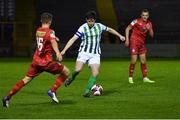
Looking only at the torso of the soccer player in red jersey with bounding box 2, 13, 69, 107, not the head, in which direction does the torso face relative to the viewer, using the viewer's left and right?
facing away from the viewer and to the right of the viewer

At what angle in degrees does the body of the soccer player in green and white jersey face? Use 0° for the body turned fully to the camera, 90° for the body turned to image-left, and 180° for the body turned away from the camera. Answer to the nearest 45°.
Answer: approximately 0°

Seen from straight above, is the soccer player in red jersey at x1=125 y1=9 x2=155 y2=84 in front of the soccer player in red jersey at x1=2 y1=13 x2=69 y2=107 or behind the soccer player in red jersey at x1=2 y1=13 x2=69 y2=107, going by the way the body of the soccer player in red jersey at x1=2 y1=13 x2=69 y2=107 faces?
in front

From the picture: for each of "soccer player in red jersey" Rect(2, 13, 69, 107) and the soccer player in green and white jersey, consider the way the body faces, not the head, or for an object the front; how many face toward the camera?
1

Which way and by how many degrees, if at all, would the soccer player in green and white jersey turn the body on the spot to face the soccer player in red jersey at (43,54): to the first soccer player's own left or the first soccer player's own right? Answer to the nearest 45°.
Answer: approximately 45° to the first soccer player's own right

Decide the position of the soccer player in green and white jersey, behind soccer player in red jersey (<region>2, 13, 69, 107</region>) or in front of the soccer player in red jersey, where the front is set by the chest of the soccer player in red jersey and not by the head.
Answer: in front
